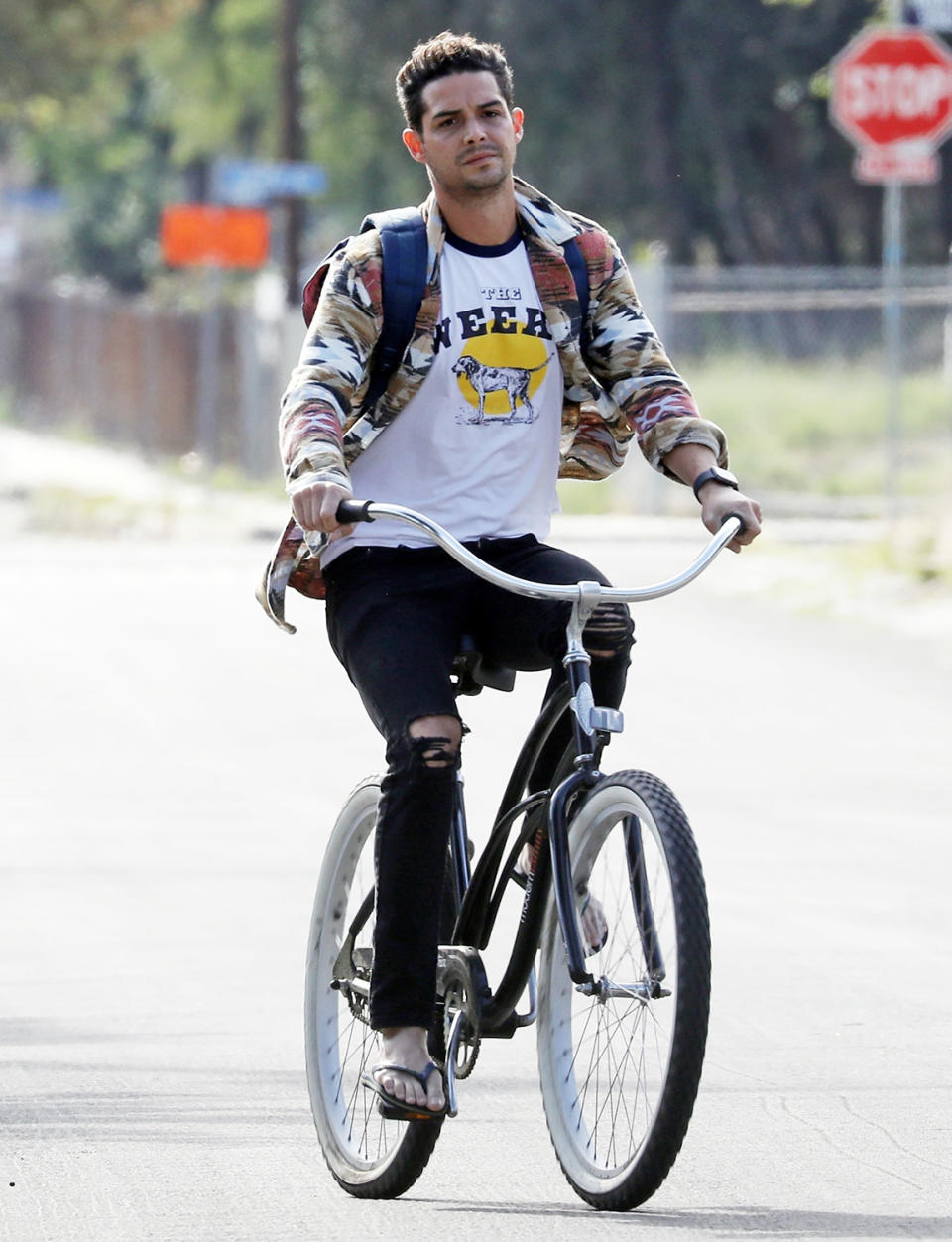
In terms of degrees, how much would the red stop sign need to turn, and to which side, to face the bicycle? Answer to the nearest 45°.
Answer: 0° — it already faces it

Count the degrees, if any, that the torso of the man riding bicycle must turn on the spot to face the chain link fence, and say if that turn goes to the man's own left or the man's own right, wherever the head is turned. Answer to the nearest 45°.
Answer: approximately 135° to the man's own left

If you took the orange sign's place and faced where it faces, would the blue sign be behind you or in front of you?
behind

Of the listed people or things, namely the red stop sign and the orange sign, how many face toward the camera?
2

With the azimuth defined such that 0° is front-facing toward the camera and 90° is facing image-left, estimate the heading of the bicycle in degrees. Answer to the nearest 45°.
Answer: approximately 315°

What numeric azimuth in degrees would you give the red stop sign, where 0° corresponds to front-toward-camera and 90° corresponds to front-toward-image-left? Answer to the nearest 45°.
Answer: approximately 0°

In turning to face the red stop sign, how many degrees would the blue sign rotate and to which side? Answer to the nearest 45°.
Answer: approximately 45° to its left

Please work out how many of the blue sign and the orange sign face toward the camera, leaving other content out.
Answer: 2

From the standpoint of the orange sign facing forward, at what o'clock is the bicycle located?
The bicycle is roughly at 12 o'clock from the orange sign.

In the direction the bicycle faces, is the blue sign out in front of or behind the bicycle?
behind

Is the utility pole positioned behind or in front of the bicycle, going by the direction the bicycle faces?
behind

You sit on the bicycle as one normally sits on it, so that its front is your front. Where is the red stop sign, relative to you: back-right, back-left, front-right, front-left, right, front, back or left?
back-left
